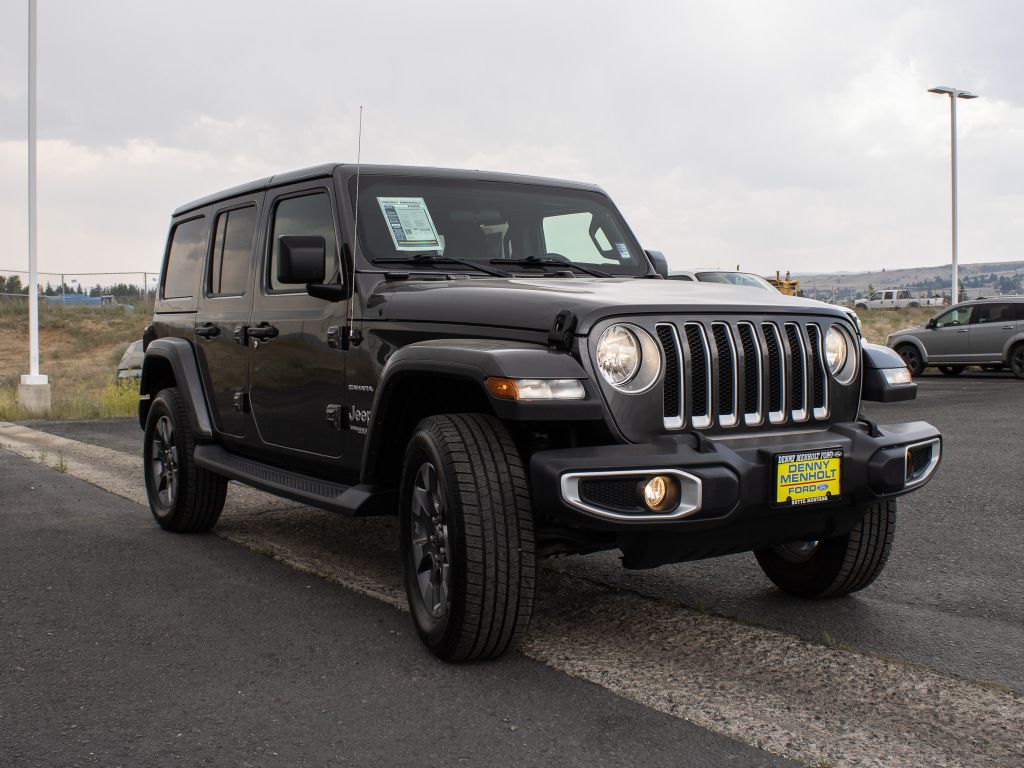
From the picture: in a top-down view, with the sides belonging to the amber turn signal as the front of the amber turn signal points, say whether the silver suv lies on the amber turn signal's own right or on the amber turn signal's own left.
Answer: on the amber turn signal's own left

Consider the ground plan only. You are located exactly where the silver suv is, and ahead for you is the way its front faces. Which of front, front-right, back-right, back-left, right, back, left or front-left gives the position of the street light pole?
right

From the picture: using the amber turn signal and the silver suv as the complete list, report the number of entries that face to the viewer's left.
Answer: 1

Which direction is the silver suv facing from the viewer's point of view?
to the viewer's left

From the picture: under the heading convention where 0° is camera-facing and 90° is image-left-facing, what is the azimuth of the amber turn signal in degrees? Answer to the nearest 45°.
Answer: approximately 315°

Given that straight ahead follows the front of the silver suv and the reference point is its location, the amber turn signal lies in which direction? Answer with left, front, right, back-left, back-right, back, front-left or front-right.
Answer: left

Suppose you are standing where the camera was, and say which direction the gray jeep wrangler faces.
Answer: facing the viewer and to the right of the viewer

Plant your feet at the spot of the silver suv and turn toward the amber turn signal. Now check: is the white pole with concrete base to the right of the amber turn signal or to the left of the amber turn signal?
right

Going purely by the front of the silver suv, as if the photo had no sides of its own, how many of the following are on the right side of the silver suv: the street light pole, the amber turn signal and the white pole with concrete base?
1

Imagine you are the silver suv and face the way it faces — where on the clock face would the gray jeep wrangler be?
The gray jeep wrangler is roughly at 9 o'clock from the silver suv.

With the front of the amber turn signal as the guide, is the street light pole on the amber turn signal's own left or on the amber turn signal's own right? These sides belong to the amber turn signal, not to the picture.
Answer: on the amber turn signal's own left

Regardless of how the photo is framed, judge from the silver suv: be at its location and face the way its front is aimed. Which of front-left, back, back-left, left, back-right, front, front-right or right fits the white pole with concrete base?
front-left
